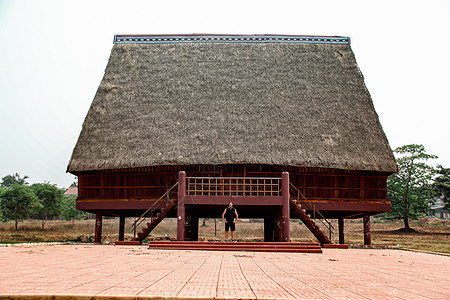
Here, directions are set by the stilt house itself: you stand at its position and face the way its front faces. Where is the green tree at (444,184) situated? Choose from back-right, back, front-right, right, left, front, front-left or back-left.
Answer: back-left

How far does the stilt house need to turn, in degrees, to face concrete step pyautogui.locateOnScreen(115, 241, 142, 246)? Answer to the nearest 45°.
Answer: approximately 45° to its right

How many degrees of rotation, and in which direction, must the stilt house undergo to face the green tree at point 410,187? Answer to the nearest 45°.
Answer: approximately 135° to its left

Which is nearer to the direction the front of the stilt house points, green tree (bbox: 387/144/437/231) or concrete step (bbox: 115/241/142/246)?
the concrete step

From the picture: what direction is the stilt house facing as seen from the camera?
toward the camera

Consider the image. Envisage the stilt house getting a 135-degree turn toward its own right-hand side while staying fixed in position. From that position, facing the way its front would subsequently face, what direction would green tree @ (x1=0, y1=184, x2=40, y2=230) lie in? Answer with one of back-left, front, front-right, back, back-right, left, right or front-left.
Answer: front

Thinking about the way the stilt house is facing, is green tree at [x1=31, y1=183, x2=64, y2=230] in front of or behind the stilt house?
behind
